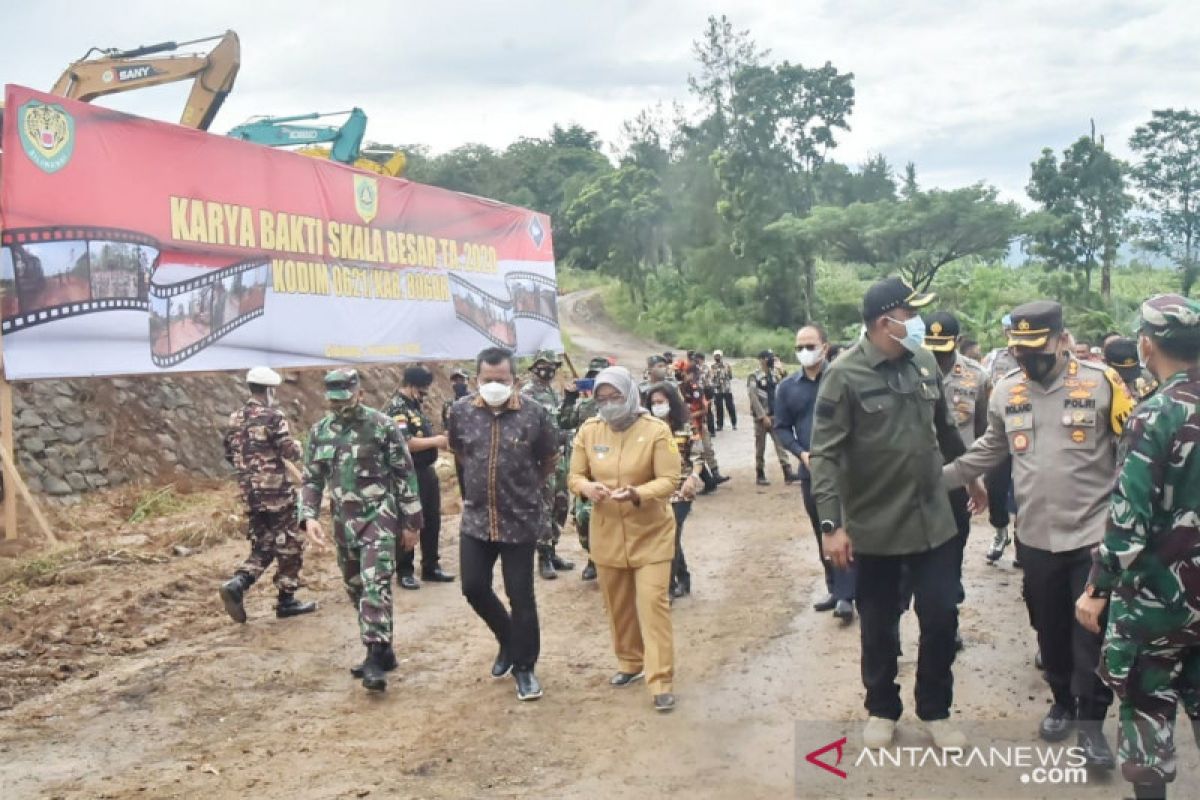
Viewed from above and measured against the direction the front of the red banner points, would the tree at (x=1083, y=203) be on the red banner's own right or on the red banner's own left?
on the red banner's own left

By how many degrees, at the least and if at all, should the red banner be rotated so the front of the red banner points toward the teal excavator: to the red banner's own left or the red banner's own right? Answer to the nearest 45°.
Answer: approximately 135° to the red banner's own left

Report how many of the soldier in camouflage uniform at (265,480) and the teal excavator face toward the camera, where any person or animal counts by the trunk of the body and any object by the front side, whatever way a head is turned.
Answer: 0

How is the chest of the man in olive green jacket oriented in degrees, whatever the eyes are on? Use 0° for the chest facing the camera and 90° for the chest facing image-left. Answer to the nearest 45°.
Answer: approximately 315°

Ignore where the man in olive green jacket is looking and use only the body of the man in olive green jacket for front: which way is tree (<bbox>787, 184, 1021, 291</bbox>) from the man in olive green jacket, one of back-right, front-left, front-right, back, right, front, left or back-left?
back-left

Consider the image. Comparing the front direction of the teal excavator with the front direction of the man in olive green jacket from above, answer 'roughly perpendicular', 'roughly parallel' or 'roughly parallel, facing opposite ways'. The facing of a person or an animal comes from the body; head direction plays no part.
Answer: roughly perpendicular

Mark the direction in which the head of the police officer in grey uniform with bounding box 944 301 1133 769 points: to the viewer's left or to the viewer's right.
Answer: to the viewer's left

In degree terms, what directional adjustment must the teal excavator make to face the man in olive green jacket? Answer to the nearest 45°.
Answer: approximately 90° to its right

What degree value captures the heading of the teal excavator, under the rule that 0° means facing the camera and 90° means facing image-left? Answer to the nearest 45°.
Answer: approximately 270°

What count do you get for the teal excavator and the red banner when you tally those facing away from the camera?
0

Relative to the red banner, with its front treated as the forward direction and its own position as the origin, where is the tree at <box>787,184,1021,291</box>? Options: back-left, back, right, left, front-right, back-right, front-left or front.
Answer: left
